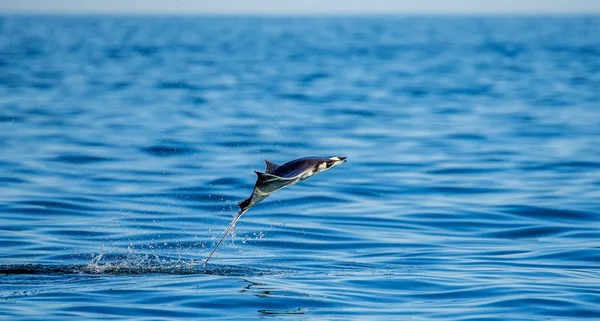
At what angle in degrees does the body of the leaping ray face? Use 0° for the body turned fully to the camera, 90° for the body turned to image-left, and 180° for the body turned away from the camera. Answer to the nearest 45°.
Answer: approximately 270°
